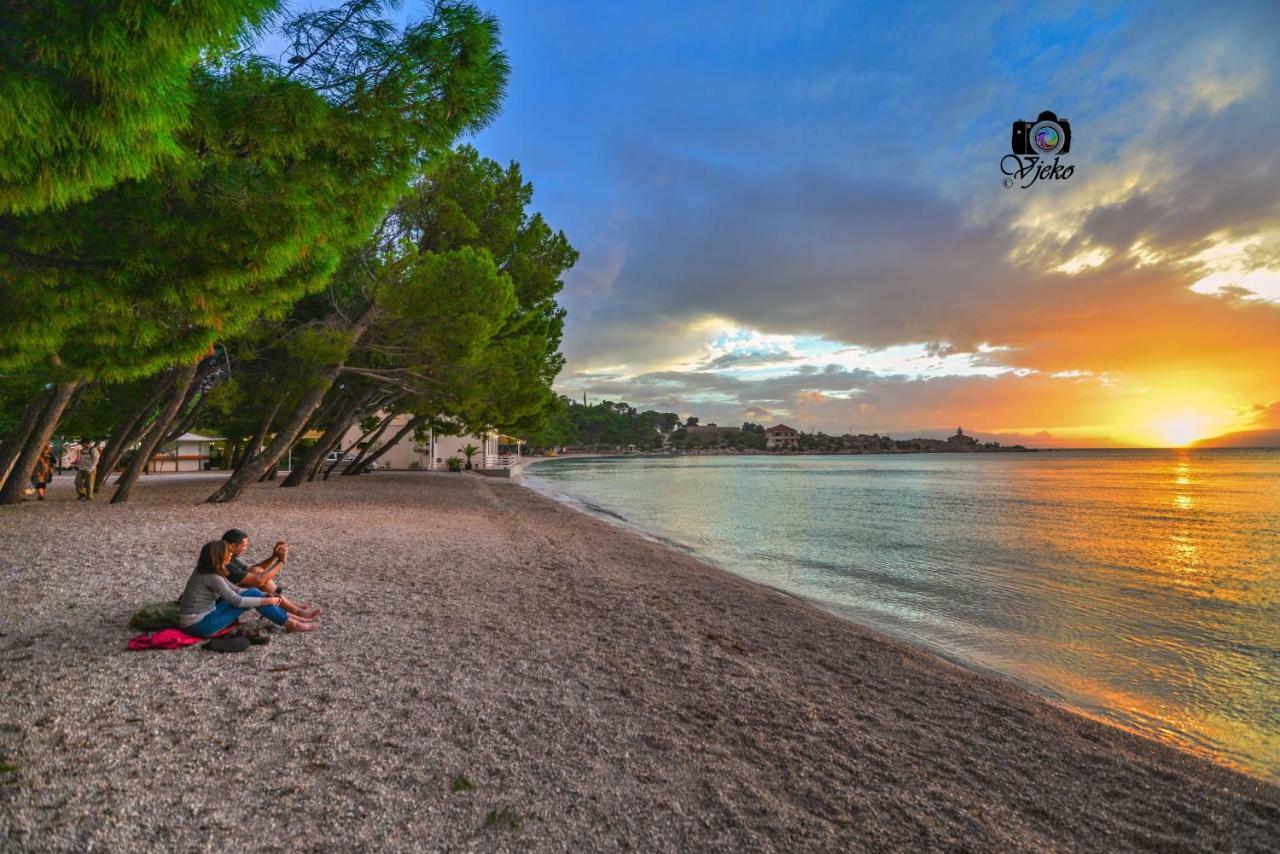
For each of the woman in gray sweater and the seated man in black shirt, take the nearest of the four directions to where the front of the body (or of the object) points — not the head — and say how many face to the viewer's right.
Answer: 2

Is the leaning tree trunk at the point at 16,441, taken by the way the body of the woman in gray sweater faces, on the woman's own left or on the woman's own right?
on the woman's own left

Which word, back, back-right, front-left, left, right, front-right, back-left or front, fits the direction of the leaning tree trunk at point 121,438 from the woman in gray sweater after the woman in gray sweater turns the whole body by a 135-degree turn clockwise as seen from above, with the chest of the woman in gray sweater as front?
back-right

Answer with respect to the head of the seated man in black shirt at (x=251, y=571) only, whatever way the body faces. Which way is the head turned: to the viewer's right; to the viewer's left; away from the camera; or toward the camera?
to the viewer's right

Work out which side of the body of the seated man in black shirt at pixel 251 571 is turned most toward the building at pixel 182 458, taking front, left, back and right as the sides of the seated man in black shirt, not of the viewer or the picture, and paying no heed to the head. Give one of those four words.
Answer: left

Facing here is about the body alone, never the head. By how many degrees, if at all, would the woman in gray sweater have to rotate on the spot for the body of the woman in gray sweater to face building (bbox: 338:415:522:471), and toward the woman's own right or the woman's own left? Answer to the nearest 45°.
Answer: approximately 90° to the woman's own left

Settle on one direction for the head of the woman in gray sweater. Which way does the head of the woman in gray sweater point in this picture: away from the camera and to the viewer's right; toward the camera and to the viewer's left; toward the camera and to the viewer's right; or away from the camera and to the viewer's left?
away from the camera and to the viewer's right

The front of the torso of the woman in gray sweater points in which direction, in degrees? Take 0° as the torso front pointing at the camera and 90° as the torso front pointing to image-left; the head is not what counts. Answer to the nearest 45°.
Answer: approximately 270°

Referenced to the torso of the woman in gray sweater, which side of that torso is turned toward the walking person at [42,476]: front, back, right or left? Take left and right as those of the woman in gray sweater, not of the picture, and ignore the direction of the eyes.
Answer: left

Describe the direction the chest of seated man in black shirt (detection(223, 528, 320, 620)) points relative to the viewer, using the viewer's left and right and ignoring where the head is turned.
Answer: facing to the right of the viewer

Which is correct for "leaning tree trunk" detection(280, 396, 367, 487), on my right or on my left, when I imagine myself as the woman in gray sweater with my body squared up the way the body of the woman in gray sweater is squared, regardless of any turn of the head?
on my left
